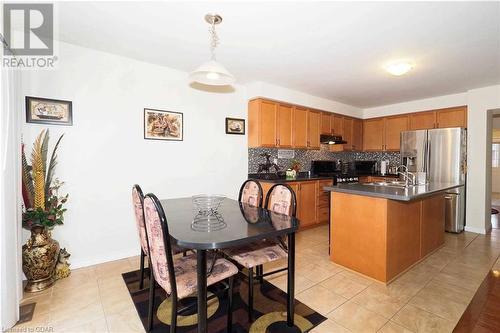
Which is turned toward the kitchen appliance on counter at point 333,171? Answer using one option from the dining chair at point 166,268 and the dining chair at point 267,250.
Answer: the dining chair at point 166,268

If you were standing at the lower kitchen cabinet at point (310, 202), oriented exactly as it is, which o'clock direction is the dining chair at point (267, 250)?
The dining chair is roughly at 2 o'clock from the lower kitchen cabinet.

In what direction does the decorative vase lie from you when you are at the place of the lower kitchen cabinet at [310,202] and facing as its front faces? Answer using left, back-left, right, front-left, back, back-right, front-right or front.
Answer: right

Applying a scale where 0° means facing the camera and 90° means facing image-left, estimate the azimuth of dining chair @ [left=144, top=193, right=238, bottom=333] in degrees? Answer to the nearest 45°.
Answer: approximately 225°

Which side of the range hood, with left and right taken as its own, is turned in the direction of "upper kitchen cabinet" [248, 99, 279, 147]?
right

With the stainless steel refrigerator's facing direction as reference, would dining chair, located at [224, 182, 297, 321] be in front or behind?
in front

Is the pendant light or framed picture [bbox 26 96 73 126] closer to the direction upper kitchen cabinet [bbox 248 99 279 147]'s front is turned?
the pendant light

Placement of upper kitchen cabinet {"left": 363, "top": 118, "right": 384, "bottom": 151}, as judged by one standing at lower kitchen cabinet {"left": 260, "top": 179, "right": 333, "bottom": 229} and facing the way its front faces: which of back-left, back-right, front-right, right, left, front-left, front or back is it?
left

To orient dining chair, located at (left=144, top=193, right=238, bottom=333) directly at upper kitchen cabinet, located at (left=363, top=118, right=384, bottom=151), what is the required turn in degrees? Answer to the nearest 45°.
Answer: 0° — it already faces it

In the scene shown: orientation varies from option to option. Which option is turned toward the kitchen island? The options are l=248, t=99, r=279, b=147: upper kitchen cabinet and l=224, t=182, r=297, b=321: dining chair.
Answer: the upper kitchen cabinet

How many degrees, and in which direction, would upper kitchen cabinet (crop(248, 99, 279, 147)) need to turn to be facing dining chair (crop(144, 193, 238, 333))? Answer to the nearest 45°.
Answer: approximately 45° to its right

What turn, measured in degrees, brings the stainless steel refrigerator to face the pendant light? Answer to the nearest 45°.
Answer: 0° — it already faces it

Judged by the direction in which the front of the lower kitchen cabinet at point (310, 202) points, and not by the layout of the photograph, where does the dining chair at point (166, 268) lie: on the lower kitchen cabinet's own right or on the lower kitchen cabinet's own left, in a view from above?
on the lower kitchen cabinet's own right

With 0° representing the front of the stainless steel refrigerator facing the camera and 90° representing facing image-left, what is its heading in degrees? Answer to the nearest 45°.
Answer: approximately 45°

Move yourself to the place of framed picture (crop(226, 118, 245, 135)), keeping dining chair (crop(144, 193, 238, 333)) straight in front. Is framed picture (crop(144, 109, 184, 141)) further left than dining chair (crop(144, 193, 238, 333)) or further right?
right
